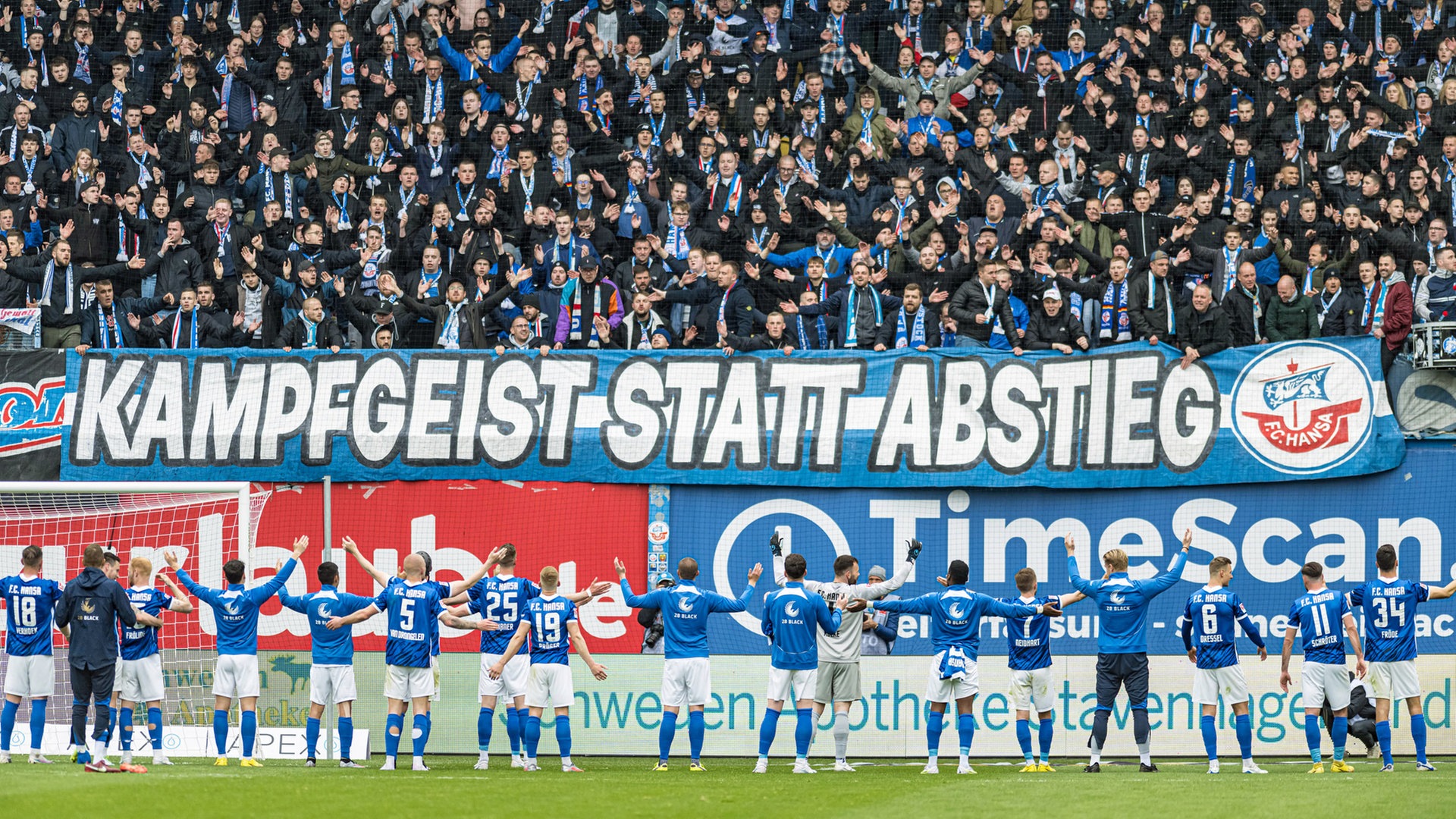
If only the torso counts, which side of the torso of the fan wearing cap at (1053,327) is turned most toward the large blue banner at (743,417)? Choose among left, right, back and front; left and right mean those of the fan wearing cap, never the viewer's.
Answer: right

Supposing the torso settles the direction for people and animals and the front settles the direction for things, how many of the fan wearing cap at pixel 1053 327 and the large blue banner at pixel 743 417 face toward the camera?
2

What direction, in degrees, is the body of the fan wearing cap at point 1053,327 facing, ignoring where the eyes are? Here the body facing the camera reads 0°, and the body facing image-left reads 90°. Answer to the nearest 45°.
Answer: approximately 0°

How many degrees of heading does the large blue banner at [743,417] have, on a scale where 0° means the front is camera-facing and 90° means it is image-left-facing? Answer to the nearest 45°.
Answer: approximately 0°

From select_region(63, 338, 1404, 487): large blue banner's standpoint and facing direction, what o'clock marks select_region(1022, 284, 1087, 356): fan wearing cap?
The fan wearing cap is roughly at 9 o'clock from the large blue banner.
